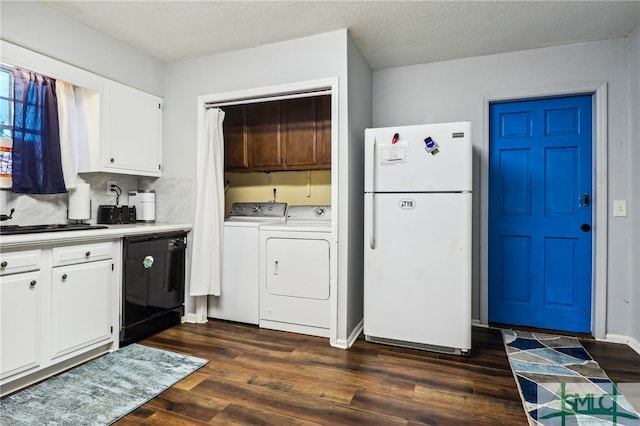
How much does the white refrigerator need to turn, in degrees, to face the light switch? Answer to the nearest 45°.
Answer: approximately 135° to its left

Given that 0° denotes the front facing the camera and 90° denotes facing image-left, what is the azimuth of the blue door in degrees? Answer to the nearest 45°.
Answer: approximately 0°

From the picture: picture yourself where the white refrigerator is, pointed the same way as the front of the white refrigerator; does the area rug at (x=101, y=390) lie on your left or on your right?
on your right

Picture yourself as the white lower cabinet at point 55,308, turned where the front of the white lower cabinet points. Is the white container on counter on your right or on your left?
on your left

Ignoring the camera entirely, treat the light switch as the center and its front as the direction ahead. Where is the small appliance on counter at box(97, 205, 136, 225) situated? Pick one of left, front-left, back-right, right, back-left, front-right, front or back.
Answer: front-right

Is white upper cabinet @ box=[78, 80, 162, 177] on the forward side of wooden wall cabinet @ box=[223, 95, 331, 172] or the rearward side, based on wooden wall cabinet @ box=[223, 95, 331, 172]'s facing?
on the forward side

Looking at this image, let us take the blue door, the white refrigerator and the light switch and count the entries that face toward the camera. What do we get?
3
